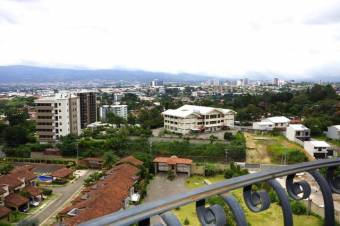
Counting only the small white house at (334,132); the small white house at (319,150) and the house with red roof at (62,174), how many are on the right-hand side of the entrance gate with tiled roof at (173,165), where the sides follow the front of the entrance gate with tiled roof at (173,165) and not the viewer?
1

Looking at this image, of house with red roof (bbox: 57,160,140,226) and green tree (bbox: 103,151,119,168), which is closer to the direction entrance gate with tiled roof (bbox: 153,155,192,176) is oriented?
the house with red roof

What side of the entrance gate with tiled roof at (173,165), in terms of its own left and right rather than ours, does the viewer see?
front

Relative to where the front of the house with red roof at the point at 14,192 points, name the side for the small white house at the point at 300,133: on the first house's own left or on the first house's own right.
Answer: on the first house's own left

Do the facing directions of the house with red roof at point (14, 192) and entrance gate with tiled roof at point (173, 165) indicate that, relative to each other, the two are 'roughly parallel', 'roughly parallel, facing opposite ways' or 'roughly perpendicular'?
roughly perpendicular

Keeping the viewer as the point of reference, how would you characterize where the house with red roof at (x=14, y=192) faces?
facing the viewer and to the right of the viewer

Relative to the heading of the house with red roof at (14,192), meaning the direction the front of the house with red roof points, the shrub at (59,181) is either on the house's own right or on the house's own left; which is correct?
on the house's own left

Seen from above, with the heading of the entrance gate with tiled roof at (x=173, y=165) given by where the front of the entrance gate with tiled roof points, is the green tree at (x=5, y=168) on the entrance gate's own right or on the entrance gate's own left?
on the entrance gate's own right

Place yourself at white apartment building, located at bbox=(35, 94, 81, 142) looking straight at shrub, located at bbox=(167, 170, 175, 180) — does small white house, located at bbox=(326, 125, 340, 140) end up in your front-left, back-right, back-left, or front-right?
front-left

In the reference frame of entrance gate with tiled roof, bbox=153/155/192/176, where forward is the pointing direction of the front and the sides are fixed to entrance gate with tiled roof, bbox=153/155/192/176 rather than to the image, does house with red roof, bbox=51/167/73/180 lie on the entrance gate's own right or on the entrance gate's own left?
on the entrance gate's own right

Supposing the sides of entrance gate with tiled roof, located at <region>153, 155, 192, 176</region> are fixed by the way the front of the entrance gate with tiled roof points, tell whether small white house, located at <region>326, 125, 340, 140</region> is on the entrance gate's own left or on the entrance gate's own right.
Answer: on the entrance gate's own left

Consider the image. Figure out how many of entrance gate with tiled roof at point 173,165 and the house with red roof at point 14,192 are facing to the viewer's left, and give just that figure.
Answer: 0

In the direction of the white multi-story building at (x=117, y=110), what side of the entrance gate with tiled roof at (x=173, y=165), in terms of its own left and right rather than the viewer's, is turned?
back

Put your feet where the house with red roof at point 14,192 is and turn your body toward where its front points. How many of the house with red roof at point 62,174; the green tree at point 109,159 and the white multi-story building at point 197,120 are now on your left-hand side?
3

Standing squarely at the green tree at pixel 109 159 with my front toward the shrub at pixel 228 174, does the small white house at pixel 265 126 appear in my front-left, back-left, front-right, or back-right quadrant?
front-left

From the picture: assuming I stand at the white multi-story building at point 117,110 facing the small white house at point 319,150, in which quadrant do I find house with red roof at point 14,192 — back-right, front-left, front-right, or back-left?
front-right

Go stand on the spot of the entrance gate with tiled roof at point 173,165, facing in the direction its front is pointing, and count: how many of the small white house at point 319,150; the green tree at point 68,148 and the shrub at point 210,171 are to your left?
2
